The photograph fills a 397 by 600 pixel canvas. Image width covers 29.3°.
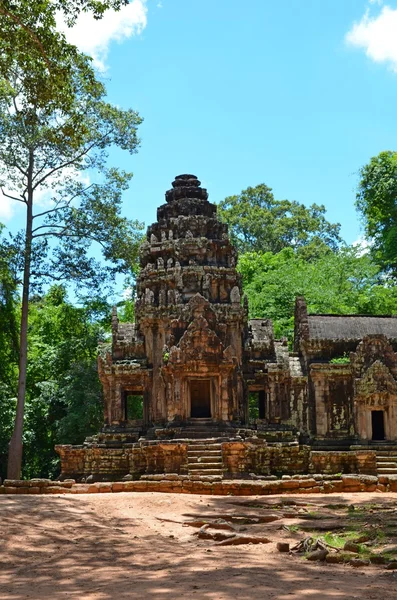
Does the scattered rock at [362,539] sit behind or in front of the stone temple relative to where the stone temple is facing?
in front

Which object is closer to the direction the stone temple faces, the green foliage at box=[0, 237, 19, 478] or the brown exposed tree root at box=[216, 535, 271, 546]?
the brown exposed tree root

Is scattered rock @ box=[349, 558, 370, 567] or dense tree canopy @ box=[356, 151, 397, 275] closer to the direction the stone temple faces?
the scattered rock

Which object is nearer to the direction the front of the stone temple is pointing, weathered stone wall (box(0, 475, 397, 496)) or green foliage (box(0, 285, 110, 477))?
the weathered stone wall

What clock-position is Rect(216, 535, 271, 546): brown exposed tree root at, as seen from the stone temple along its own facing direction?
The brown exposed tree root is roughly at 12 o'clock from the stone temple.

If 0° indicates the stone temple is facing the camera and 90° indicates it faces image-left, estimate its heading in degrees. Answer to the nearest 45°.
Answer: approximately 0°

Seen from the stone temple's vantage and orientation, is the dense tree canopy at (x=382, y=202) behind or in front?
behind

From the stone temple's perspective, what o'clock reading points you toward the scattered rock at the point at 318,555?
The scattered rock is roughly at 12 o'clock from the stone temple.

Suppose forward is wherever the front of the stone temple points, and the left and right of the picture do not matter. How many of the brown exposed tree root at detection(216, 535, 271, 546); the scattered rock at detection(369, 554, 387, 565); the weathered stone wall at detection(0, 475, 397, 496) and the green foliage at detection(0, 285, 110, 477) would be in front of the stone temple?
3

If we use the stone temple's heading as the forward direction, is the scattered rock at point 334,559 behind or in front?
in front

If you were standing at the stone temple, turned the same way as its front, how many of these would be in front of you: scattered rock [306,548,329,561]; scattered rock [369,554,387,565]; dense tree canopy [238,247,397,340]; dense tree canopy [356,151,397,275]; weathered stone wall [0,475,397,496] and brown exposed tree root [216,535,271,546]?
4

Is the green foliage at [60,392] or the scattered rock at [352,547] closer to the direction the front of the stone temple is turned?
the scattered rock

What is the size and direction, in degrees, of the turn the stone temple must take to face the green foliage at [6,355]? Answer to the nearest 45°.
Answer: approximately 135° to its right

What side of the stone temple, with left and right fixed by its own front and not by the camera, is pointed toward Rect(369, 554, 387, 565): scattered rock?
front

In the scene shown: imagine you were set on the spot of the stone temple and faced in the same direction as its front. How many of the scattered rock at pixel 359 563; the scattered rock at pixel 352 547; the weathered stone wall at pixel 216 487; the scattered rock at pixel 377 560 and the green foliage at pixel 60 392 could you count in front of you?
4

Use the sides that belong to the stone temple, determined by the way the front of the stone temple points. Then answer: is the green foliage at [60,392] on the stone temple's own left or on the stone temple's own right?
on the stone temple's own right
